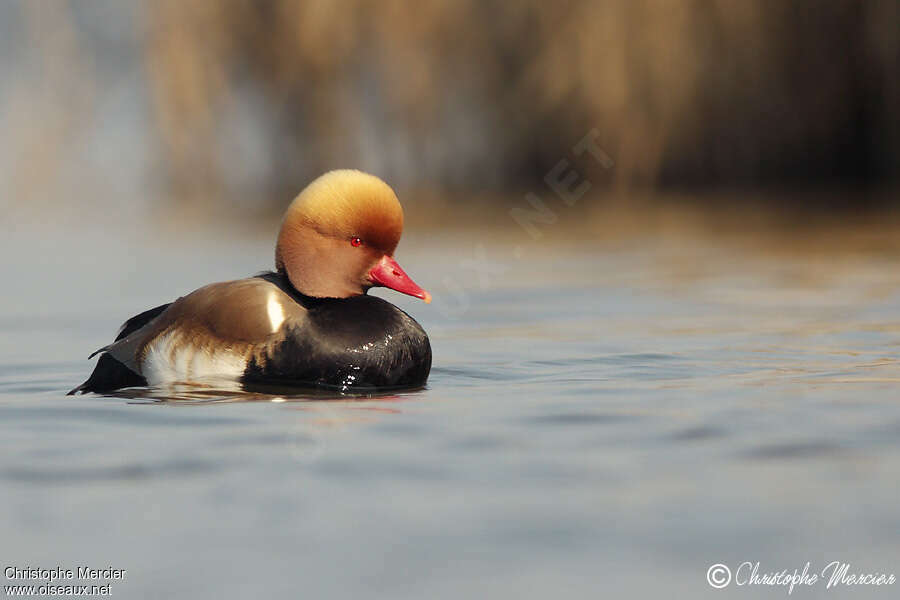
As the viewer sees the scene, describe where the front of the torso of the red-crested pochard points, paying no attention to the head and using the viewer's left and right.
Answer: facing to the right of the viewer
